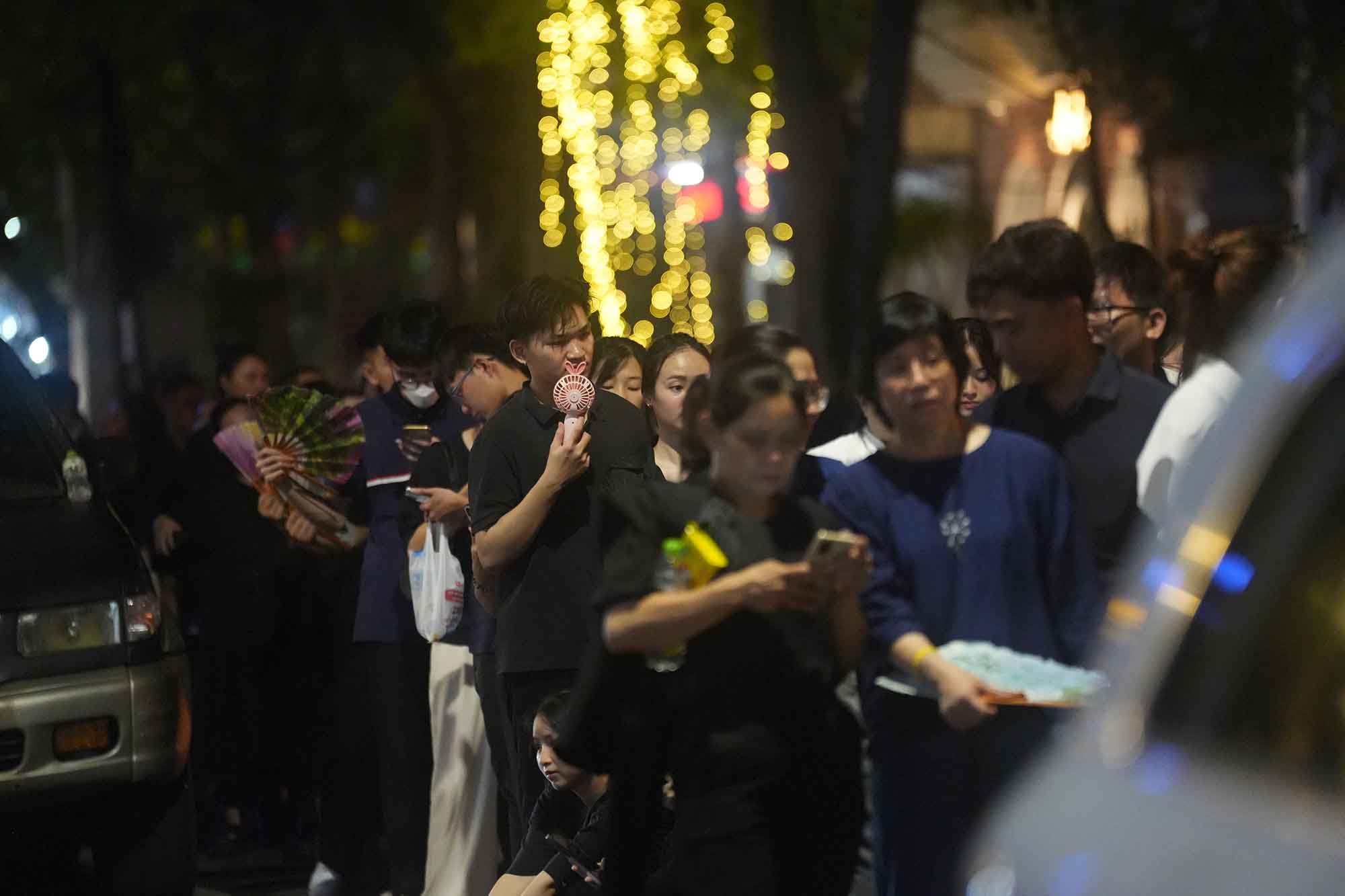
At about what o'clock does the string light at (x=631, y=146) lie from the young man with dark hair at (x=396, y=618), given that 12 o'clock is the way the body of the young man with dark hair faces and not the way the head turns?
The string light is roughly at 8 o'clock from the young man with dark hair.

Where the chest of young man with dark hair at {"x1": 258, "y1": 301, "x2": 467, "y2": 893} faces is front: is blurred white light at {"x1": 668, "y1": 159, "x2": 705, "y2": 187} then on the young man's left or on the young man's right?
on the young man's left

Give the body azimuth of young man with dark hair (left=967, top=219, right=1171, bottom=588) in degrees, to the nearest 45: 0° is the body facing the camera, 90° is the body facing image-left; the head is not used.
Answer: approximately 45°
